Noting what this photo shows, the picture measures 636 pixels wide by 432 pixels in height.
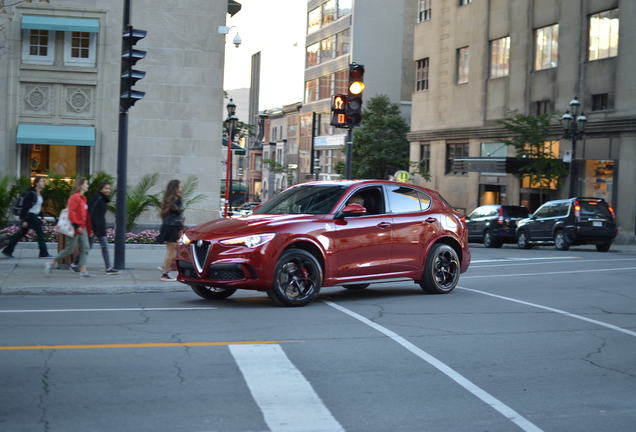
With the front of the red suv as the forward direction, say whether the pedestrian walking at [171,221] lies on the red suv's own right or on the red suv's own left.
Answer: on the red suv's own right

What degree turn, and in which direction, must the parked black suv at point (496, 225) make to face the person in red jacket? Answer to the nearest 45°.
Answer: approximately 135° to its left

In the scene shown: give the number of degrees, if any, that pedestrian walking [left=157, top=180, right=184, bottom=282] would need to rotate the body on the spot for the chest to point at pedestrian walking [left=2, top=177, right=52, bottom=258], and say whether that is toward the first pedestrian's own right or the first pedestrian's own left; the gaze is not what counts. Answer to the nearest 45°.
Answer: approximately 135° to the first pedestrian's own left

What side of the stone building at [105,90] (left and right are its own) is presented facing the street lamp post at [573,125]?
left

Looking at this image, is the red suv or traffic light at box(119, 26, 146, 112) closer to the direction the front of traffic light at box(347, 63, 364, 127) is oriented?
the red suv

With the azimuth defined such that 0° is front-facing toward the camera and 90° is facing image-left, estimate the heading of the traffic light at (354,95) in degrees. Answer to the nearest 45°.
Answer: approximately 0°

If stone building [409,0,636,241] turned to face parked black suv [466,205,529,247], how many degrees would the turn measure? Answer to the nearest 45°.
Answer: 0° — it already faces it

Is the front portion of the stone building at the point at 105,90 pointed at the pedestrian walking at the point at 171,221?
yes

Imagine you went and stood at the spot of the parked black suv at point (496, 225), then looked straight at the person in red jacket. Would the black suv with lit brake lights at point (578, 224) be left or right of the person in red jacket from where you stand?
left

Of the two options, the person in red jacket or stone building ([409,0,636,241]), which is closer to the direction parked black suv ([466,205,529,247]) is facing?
the stone building
